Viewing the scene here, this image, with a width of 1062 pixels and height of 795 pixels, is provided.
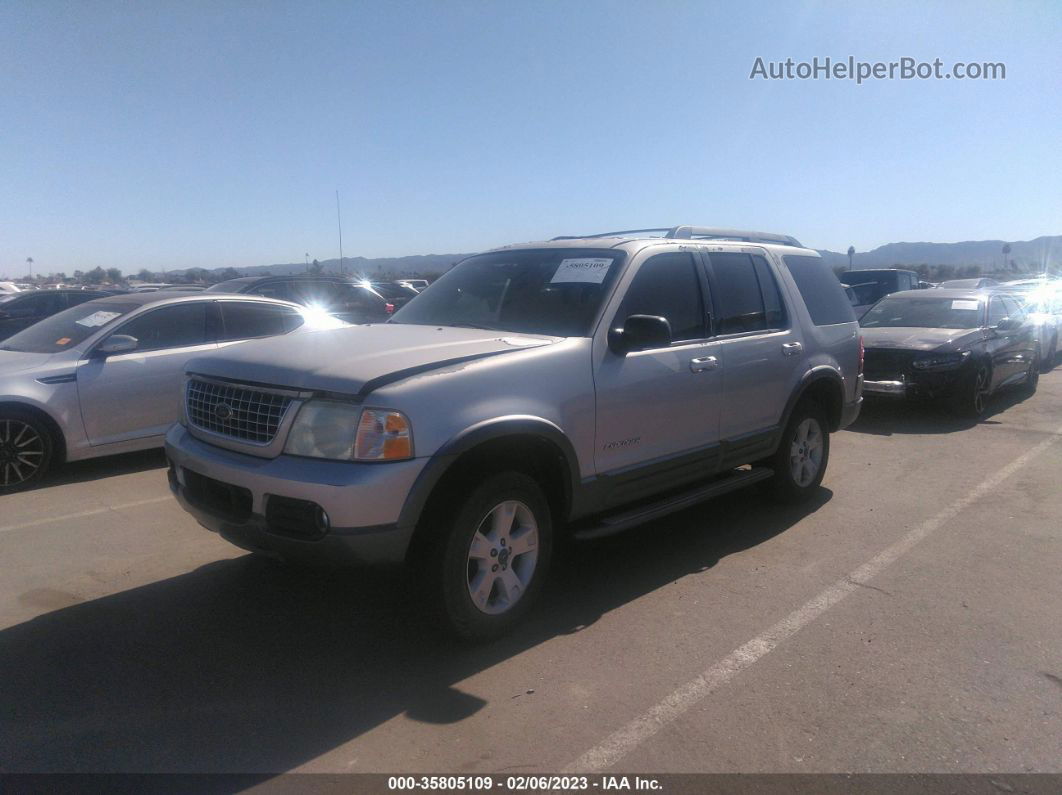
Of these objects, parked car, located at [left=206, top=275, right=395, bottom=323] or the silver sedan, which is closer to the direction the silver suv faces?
the silver sedan

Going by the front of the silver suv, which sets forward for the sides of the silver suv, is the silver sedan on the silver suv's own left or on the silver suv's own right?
on the silver suv's own right

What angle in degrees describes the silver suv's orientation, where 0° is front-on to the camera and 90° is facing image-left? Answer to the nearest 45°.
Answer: approximately 45°

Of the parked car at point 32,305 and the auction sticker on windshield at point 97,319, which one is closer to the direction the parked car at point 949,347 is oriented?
the auction sticker on windshield

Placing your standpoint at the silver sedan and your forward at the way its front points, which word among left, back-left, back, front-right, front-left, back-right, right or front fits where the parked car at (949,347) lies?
back-left

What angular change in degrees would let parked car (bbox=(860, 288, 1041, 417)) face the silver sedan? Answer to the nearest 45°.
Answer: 0° — it already faces it

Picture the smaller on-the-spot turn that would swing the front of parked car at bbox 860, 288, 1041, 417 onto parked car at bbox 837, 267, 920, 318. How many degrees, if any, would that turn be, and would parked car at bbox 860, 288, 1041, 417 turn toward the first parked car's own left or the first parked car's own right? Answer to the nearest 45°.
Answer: approximately 135° to the first parked car's own right

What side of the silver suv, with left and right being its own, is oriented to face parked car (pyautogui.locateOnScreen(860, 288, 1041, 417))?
back
